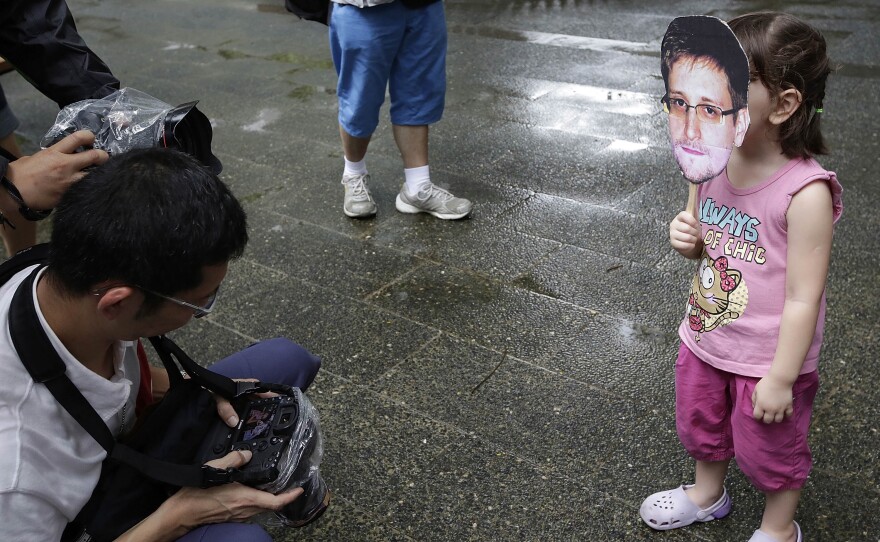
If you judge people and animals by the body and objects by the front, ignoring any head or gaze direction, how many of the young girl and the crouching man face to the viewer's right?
1

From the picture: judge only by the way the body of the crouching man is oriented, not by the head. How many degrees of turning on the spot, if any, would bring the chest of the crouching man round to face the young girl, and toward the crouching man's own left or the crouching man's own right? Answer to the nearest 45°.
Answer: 0° — they already face them

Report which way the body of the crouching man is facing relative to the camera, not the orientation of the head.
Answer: to the viewer's right

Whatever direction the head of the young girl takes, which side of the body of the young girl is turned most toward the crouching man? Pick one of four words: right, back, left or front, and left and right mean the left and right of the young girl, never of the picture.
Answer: front

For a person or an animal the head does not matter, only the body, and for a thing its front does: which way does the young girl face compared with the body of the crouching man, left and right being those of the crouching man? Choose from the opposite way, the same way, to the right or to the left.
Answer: the opposite way

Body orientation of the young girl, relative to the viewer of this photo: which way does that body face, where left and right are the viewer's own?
facing the viewer and to the left of the viewer
